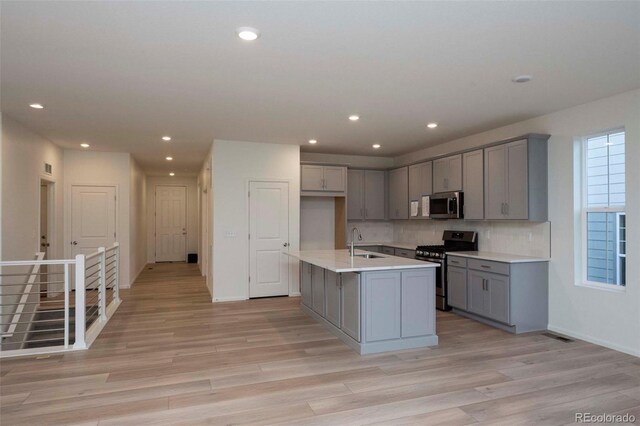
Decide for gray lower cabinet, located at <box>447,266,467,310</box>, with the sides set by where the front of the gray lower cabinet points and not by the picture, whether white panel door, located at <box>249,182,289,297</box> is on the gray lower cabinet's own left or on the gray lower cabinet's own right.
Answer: on the gray lower cabinet's own right

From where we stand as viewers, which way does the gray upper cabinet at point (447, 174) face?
facing the viewer and to the left of the viewer

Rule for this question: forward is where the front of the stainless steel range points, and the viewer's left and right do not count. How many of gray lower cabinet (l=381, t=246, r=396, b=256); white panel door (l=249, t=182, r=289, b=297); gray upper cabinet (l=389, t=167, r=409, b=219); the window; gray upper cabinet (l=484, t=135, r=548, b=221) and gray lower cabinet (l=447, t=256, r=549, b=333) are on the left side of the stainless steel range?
3

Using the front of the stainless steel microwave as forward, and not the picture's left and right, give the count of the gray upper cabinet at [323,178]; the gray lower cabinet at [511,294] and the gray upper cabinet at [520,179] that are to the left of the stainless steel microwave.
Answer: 2

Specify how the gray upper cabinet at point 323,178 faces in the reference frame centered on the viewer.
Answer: facing the viewer

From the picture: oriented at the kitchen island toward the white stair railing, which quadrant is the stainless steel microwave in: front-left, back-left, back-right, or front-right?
back-right

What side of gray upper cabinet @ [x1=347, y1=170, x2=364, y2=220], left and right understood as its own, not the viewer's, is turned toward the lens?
front

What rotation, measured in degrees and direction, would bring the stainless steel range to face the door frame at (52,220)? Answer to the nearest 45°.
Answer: approximately 45° to its right

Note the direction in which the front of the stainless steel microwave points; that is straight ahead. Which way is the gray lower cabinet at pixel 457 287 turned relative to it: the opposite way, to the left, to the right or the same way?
the same way

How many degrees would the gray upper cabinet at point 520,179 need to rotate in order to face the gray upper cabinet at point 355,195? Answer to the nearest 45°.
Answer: approximately 90° to its right

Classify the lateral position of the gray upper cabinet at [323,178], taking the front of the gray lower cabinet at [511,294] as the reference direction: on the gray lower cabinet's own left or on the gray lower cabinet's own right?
on the gray lower cabinet's own right

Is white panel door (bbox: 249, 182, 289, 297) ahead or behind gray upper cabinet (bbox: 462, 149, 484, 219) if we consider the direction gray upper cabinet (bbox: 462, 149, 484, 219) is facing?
ahead

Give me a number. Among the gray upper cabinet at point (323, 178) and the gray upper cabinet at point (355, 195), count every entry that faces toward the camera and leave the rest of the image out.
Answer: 2

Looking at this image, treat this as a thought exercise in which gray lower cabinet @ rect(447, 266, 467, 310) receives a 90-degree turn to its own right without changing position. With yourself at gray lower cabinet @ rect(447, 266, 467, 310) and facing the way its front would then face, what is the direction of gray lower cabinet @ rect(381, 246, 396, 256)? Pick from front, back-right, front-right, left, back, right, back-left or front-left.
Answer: front

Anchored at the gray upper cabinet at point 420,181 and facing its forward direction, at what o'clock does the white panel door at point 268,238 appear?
The white panel door is roughly at 1 o'clock from the gray upper cabinet.

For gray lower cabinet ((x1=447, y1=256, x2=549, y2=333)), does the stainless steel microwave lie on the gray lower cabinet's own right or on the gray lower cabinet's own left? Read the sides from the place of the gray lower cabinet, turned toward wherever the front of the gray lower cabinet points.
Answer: on the gray lower cabinet's own right
